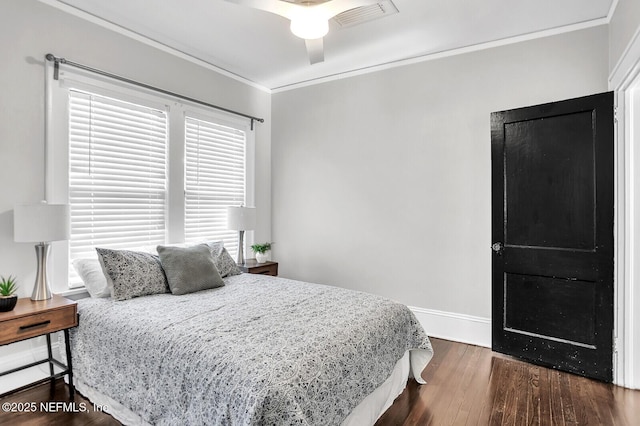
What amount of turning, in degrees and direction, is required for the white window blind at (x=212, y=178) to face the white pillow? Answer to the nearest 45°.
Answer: approximately 90° to its right

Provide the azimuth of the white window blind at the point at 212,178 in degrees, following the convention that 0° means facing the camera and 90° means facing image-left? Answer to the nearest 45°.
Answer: approximately 315°

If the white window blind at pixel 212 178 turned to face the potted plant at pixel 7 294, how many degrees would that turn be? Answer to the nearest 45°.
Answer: approximately 90° to its right

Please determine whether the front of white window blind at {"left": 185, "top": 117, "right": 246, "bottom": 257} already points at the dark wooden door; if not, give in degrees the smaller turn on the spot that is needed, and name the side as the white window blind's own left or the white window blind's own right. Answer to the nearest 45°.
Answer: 0° — it already faces it

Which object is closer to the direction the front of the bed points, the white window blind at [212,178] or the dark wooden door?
the dark wooden door

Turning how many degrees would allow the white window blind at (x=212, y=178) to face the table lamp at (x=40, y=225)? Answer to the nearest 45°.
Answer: approximately 90° to its right

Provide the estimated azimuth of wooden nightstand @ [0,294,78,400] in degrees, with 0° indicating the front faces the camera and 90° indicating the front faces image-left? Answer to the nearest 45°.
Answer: approximately 315°
